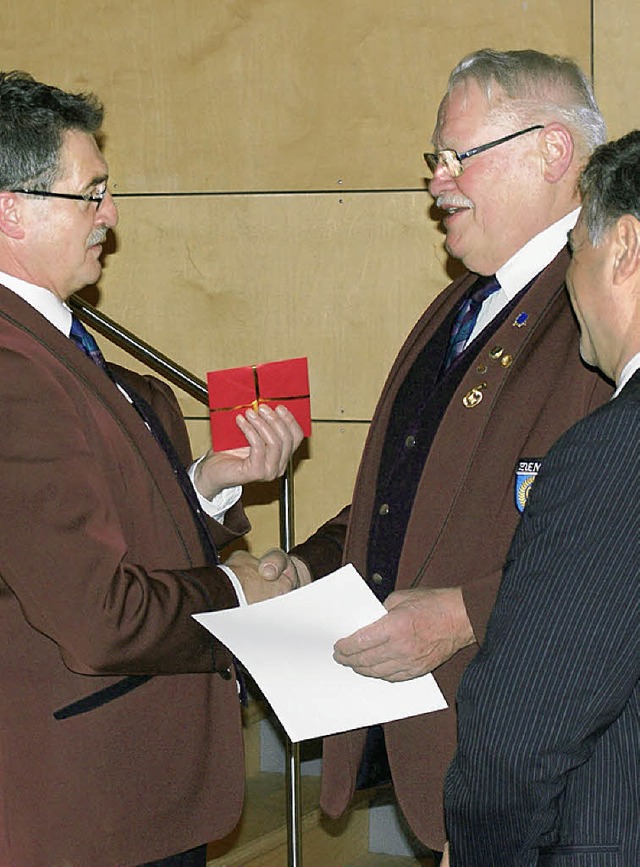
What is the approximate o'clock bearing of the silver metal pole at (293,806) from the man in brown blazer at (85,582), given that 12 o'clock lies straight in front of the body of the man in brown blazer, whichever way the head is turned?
The silver metal pole is roughly at 10 o'clock from the man in brown blazer.

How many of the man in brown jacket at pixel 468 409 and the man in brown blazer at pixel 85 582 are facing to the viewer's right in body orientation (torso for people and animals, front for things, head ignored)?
1

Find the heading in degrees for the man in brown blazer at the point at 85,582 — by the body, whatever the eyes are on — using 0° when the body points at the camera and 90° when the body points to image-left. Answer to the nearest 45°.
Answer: approximately 270°

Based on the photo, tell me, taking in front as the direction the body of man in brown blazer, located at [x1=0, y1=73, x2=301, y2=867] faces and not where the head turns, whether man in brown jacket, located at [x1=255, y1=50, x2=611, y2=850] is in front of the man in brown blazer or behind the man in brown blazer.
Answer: in front

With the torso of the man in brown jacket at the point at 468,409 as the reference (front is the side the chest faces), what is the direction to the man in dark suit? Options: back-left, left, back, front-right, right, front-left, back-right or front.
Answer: front-left

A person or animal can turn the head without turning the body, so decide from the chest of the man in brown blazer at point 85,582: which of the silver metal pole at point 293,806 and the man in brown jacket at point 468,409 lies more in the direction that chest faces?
the man in brown jacket

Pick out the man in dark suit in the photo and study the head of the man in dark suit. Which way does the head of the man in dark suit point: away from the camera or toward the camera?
away from the camera

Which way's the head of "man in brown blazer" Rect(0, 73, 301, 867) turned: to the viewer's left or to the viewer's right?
to the viewer's right

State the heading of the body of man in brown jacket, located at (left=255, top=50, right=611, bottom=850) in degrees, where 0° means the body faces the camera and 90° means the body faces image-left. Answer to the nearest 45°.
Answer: approximately 45°

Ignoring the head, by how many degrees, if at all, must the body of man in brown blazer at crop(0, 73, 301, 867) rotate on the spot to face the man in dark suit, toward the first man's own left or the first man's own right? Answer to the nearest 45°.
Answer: approximately 45° to the first man's own right

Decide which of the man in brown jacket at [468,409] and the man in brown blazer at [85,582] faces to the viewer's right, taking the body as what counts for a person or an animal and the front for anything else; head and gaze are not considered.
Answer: the man in brown blazer
